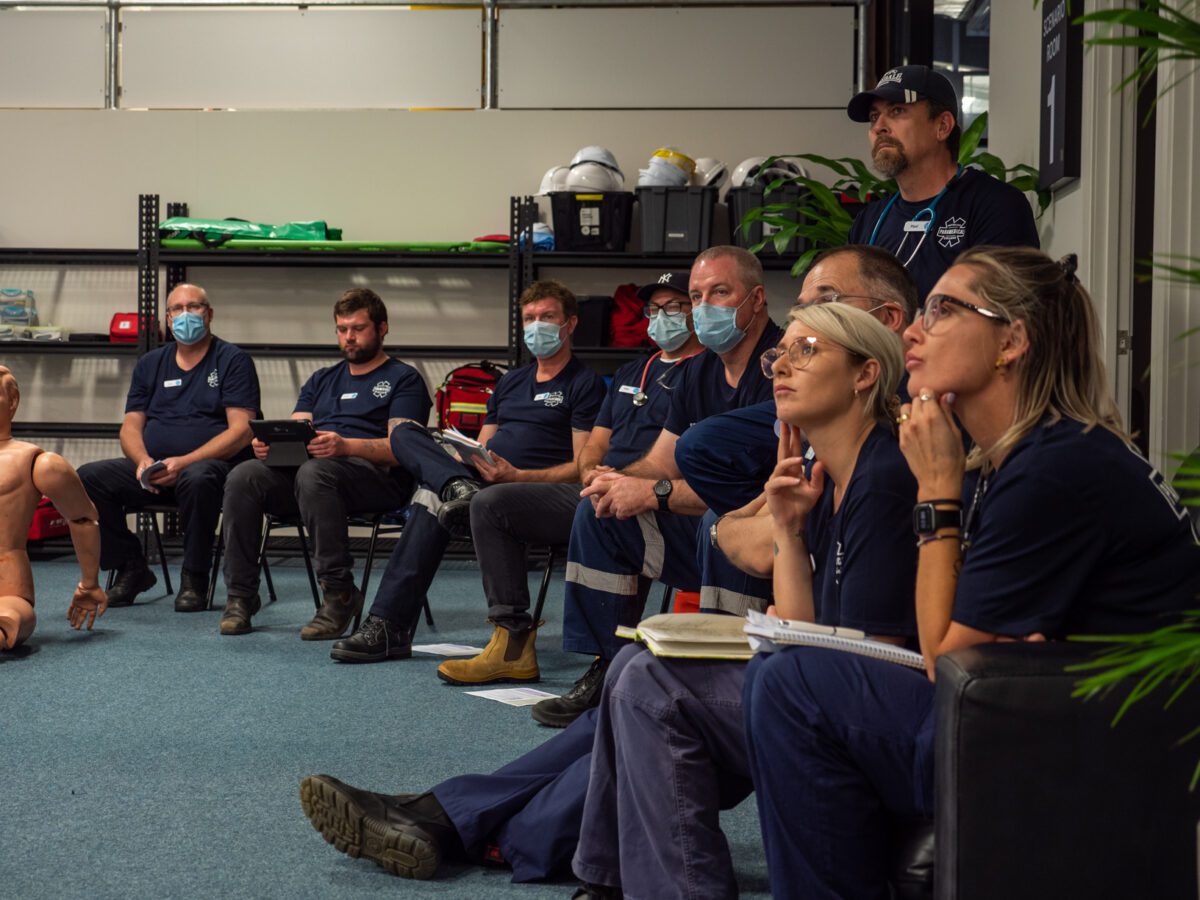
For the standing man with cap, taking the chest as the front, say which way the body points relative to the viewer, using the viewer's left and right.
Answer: facing the viewer and to the left of the viewer

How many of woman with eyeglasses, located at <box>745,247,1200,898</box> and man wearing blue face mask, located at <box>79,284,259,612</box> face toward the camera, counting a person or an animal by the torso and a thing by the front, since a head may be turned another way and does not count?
1

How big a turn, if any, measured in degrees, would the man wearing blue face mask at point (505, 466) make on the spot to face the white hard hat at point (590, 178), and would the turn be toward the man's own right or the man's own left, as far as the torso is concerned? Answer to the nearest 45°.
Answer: approximately 135° to the man's own right

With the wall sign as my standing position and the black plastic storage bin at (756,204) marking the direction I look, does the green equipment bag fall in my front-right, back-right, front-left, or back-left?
front-left

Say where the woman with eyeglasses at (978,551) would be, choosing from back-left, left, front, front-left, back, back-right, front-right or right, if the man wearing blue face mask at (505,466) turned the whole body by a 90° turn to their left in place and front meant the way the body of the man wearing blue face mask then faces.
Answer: front-right

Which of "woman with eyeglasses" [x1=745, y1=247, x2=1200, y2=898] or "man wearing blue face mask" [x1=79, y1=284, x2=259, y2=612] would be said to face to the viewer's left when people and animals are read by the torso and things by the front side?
the woman with eyeglasses

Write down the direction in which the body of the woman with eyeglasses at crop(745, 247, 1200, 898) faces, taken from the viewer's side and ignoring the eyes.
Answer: to the viewer's left

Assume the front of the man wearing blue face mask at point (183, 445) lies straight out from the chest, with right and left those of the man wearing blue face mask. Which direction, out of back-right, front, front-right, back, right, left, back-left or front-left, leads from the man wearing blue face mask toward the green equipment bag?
back

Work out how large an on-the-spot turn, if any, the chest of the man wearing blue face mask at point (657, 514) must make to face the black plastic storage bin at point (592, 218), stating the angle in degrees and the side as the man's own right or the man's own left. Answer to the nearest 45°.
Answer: approximately 135° to the man's own right

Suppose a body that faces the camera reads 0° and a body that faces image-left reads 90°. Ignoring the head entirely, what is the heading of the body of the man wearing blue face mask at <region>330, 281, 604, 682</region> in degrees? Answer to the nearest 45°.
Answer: approximately 45°

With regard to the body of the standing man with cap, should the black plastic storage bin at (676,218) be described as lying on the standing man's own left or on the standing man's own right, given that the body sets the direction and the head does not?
on the standing man's own right

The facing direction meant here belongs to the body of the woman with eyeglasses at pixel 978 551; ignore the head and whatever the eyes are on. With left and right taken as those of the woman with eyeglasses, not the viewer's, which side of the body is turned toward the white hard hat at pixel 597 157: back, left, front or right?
right

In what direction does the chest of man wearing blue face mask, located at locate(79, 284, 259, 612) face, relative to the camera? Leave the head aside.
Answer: toward the camera

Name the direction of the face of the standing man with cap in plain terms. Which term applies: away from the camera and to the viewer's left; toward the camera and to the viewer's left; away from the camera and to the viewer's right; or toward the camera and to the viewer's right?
toward the camera and to the viewer's left

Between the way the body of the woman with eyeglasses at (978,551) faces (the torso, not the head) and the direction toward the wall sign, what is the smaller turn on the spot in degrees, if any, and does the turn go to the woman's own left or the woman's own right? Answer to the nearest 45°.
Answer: approximately 90° to the woman's own right
